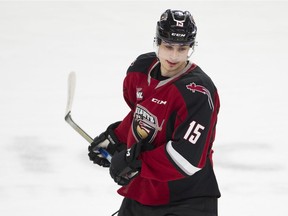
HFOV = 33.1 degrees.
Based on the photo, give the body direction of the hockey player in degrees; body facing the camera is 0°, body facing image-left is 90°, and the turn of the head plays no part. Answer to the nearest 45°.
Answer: approximately 45°
